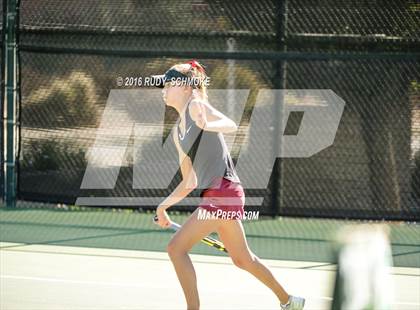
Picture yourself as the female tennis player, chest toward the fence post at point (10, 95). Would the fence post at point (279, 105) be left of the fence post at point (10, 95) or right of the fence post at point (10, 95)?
right

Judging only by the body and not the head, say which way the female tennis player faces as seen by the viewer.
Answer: to the viewer's left

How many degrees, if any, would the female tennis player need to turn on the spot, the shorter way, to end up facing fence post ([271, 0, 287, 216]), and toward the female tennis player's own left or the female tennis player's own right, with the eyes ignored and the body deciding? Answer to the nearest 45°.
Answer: approximately 90° to the female tennis player's own right

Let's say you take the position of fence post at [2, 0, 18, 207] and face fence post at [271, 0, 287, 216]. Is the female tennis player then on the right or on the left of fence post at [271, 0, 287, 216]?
right

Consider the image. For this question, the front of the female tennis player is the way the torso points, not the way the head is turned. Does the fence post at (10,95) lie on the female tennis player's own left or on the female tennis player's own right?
on the female tennis player's own right

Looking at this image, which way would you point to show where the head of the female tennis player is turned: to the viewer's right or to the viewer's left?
to the viewer's left
